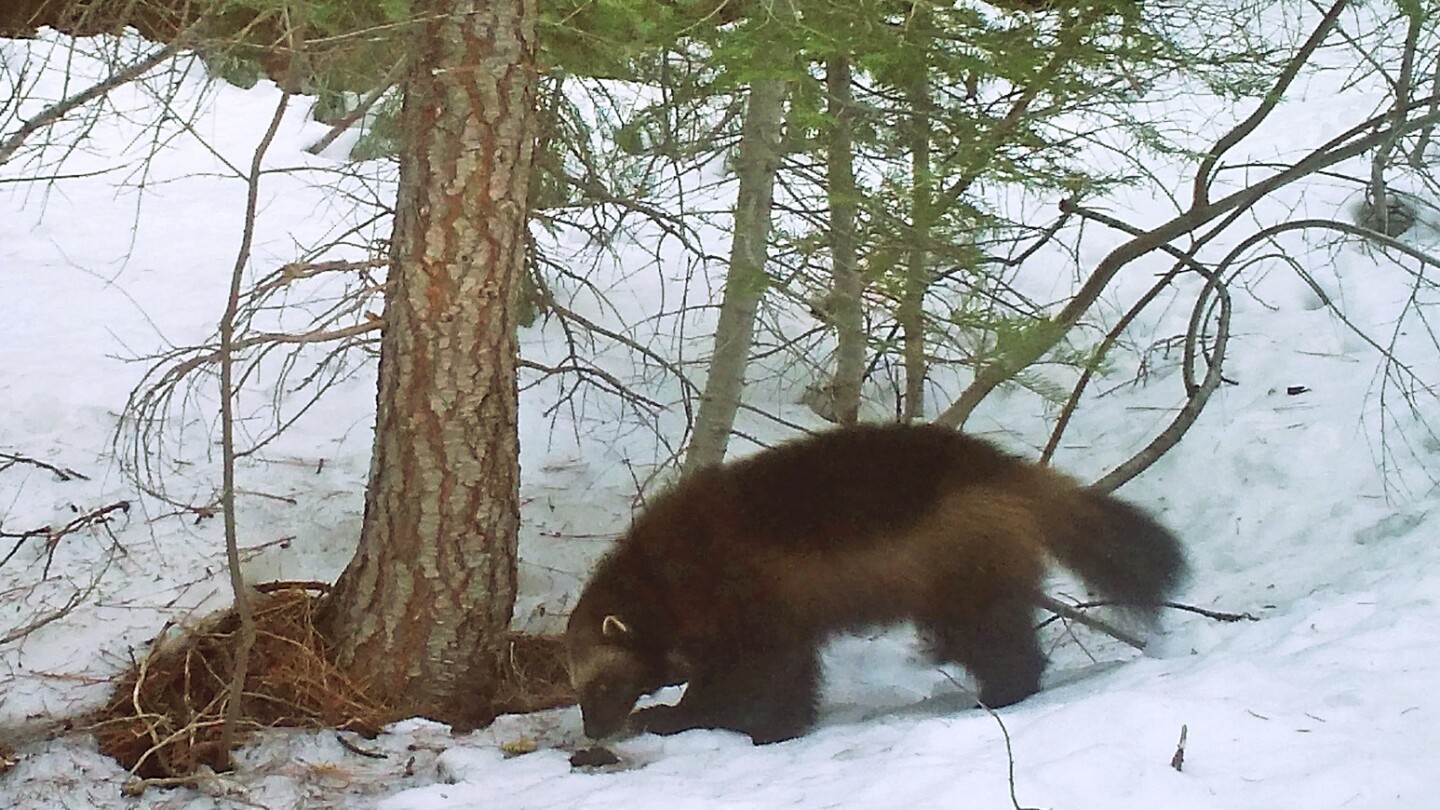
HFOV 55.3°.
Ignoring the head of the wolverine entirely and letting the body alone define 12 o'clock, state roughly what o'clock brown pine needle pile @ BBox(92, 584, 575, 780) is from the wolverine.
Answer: The brown pine needle pile is roughly at 12 o'clock from the wolverine.

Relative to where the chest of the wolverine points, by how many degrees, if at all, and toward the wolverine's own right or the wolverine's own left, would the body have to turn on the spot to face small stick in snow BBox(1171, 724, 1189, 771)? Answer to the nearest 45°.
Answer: approximately 135° to the wolverine's own left

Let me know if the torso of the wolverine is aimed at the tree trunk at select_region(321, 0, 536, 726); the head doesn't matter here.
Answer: yes

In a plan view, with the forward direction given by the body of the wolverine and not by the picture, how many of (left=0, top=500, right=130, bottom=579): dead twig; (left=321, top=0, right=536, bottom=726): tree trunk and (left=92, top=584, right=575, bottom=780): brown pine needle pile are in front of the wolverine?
3

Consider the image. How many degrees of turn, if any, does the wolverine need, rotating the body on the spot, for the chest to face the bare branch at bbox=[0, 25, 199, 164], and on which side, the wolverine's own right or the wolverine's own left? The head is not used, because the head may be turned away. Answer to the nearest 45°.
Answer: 0° — it already faces it

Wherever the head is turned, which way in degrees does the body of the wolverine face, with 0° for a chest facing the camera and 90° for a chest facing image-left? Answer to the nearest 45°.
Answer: approximately 90°

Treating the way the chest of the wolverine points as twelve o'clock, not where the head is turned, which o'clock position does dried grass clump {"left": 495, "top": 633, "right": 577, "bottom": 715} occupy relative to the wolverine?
The dried grass clump is roughly at 1 o'clock from the wolverine.
